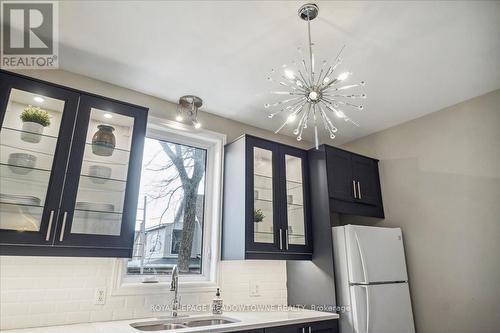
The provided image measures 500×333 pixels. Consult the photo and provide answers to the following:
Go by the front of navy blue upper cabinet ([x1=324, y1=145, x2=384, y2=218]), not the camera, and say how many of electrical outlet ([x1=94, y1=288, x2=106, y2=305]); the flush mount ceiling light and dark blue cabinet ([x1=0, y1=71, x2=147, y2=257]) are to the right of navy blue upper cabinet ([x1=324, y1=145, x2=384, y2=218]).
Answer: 3

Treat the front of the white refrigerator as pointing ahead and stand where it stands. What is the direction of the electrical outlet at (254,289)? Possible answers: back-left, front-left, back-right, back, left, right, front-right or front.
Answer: back-right

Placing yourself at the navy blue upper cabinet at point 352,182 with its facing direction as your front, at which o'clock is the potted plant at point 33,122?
The potted plant is roughly at 3 o'clock from the navy blue upper cabinet.

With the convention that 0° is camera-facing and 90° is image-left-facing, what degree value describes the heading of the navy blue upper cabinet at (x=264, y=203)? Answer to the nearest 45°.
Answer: approximately 315°

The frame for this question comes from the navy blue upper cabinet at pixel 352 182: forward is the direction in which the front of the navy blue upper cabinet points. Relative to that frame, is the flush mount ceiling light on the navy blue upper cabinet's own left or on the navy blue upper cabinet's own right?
on the navy blue upper cabinet's own right

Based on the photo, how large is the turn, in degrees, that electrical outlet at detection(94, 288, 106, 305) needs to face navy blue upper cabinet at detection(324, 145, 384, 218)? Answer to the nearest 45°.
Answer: approximately 90° to its left

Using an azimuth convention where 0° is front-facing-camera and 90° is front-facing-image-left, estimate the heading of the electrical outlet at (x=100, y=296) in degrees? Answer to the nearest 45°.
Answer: approximately 0°
